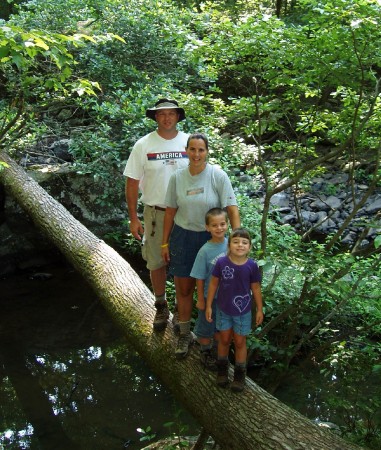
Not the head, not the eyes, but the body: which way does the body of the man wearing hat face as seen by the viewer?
toward the camera

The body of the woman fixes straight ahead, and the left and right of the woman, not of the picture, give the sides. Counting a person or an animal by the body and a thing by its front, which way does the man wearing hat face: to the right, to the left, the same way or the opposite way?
the same way

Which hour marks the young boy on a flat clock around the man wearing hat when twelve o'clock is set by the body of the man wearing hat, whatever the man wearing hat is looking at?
The young boy is roughly at 11 o'clock from the man wearing hat.

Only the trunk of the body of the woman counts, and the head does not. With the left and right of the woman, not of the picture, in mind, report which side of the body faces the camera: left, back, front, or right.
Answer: front

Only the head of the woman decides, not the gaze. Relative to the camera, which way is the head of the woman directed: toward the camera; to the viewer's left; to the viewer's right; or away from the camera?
toward the camera

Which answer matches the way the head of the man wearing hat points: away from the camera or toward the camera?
toward the camera

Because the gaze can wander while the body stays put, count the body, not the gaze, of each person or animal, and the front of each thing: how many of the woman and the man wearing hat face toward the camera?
2
